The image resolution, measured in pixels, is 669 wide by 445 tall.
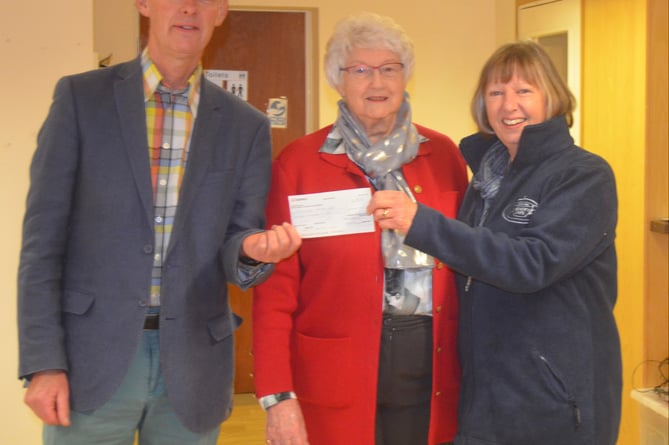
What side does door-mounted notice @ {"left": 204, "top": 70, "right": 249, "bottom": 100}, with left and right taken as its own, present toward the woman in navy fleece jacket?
front

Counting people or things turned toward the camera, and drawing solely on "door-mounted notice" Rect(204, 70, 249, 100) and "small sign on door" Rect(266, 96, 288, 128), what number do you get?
2

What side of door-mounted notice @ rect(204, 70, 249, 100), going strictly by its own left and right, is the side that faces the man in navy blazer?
front

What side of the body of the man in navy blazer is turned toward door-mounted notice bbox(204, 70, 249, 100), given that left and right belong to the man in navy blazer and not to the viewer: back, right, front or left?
back

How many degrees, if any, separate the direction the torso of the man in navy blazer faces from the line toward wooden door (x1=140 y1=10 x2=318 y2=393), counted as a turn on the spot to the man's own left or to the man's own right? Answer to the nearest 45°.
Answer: approximately 180°

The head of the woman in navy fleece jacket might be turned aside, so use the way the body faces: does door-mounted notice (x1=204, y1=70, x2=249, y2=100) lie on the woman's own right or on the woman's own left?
on the woman's own right

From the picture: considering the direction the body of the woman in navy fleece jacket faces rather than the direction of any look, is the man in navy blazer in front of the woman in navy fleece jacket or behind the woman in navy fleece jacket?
in front

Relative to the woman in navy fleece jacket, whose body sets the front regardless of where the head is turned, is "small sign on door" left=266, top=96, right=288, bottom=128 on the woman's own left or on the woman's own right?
on the woman's own right
